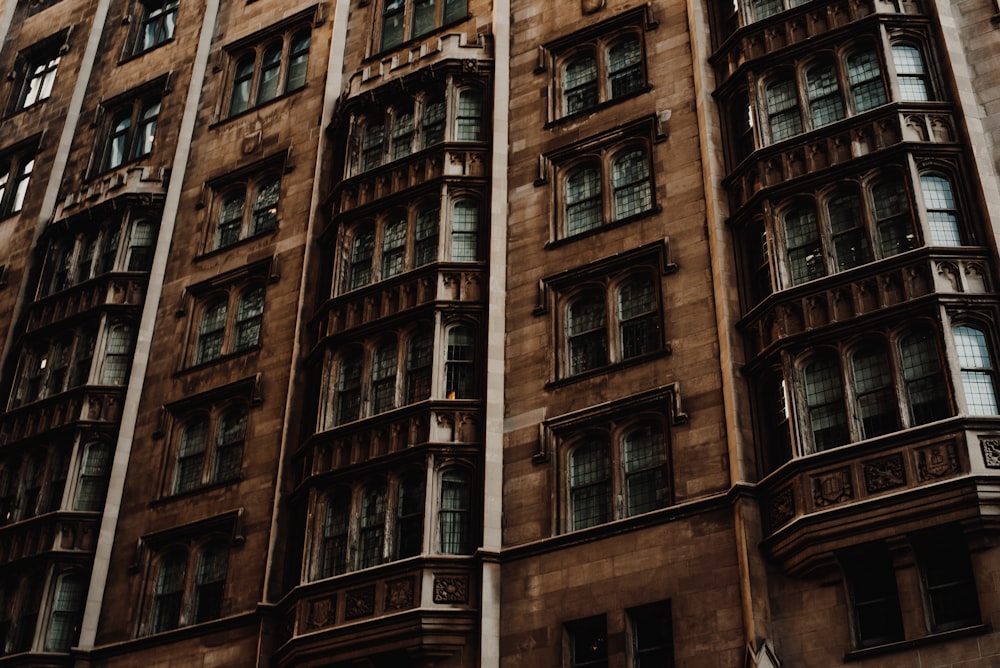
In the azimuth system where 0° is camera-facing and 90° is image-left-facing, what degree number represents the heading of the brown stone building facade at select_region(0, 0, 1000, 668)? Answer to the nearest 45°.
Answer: approximately 45°
